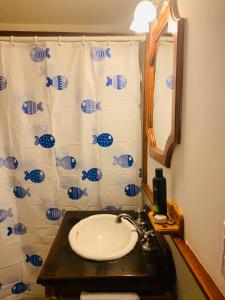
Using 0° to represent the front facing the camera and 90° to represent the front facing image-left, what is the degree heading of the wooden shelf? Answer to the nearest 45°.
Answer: approximately 90°

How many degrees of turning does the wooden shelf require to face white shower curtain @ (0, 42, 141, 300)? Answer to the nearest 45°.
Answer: approximately 45° to its right
